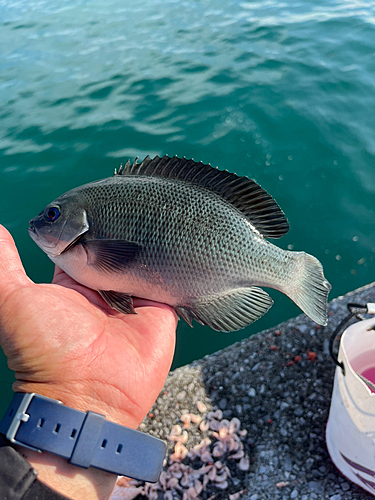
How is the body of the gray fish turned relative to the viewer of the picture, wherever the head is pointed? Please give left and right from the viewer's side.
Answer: facing to the left of the viewer
